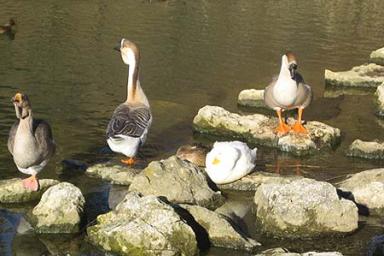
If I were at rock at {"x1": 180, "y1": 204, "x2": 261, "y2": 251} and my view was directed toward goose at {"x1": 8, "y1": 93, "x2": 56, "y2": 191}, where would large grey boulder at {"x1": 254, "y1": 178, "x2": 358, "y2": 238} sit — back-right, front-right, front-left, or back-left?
back-right

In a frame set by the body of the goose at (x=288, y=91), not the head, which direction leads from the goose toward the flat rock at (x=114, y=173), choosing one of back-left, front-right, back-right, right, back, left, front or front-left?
front-right

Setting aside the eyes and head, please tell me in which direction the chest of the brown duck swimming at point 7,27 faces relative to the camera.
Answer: to the viewer's right

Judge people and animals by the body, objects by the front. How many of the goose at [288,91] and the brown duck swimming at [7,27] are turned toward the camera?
1

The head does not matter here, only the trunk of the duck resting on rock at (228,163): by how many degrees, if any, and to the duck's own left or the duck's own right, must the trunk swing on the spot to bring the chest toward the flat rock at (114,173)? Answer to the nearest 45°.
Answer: approximately 45° to the duck's own right

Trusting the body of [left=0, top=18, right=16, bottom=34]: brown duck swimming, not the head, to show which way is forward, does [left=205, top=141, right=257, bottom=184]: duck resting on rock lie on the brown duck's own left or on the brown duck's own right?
on the brown duck's own right

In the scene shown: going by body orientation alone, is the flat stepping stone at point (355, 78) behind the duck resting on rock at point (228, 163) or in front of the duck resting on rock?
behind

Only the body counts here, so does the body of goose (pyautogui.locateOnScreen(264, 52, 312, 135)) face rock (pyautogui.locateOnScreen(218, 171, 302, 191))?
yes
